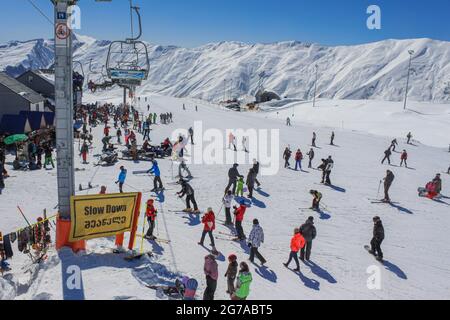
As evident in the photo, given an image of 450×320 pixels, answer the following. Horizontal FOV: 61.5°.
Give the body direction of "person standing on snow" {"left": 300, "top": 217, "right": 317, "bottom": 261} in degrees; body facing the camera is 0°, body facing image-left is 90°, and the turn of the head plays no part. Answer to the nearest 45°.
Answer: approximately 180°

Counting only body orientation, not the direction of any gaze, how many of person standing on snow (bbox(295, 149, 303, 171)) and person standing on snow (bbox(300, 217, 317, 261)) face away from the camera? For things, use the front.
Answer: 1

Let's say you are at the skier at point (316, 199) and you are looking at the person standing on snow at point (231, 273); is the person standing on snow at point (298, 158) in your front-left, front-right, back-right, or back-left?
back-right

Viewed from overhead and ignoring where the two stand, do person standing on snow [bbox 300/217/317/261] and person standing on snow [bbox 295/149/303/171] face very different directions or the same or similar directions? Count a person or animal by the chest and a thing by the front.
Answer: very different directions

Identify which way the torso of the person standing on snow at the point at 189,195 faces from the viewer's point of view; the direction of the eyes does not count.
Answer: to the viewer's left

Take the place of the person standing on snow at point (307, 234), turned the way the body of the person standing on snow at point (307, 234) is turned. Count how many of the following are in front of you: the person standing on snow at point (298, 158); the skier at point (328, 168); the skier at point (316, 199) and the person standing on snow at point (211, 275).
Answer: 3
